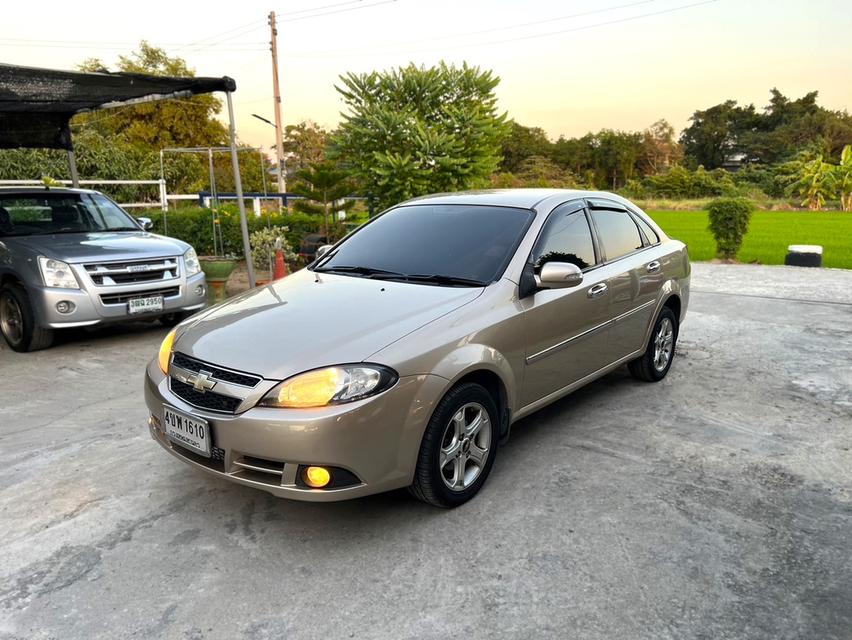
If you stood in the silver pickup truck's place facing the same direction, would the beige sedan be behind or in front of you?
in front

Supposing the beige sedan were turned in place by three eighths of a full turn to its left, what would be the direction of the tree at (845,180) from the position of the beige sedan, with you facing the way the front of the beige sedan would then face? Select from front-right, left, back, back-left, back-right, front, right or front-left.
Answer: front-left

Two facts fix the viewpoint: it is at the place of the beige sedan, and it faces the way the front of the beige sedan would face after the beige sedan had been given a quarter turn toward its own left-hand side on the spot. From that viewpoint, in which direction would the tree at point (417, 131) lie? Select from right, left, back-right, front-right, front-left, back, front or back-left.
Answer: back-left

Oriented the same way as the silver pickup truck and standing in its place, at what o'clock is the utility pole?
The utility pole is roughly at 8 o'clock from the silver pickup truck.

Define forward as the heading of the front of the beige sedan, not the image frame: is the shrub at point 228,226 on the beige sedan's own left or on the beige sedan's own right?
on the beige sedan's own right

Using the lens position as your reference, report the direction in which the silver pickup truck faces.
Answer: facing the viewer and to the right of the viewer

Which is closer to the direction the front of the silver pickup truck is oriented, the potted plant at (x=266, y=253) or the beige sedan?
the beige sedan

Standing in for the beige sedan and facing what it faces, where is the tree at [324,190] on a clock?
The tree is roughly at 4 o'clock from the beige sedan.

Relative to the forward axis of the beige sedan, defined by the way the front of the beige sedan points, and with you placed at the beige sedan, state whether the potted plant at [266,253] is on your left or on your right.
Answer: on your right

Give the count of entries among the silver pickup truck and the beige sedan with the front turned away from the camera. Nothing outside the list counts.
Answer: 0

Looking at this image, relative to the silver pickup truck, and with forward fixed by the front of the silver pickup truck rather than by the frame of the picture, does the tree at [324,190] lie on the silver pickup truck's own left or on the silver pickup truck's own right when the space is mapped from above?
on the silver pickup truck's own left

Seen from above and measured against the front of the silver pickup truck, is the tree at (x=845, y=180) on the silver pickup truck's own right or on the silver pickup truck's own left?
on the silver pickup truck's own left

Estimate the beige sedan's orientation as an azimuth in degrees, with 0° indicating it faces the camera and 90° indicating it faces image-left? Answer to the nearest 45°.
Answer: approximately 45°
